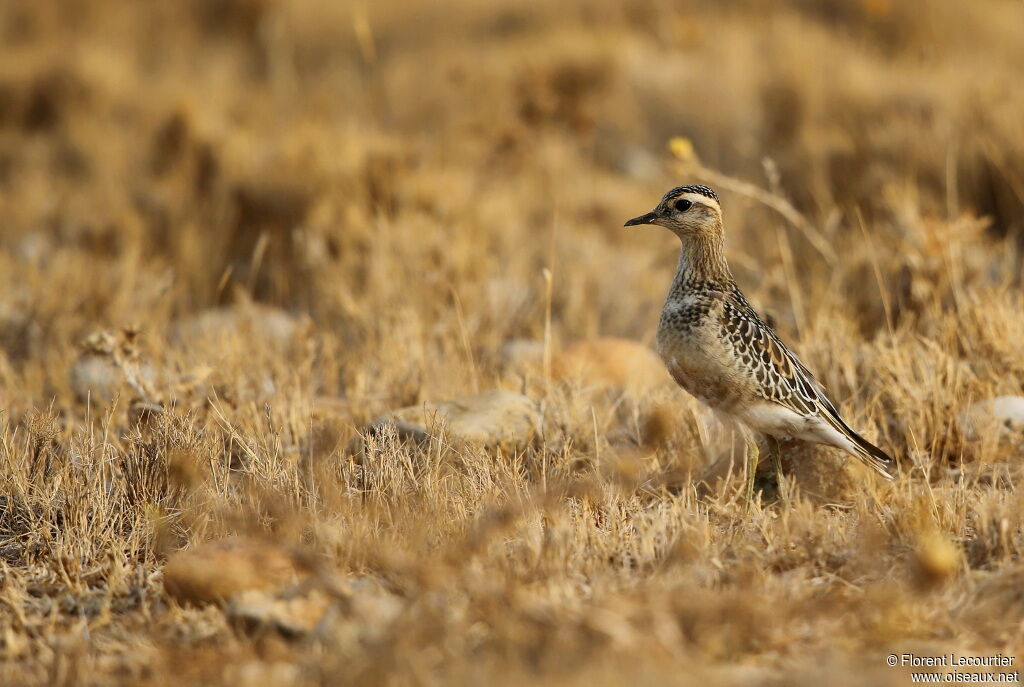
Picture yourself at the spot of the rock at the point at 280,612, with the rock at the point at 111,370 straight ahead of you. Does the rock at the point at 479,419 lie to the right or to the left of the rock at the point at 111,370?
right

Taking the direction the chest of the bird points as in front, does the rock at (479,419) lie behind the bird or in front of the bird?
in front

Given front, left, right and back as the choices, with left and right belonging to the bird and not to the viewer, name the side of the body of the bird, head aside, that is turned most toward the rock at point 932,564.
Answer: left

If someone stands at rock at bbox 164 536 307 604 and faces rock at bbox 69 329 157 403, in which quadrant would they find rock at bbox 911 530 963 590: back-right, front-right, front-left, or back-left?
back-right

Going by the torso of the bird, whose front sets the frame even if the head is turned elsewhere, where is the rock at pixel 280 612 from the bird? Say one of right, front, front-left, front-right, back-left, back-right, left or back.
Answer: front-left

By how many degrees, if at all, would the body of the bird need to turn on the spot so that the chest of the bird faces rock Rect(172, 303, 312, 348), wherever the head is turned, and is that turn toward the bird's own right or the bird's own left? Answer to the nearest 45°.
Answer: approximately 45° to the bird's own right

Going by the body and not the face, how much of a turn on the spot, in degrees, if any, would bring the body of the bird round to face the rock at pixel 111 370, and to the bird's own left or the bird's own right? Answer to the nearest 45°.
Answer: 0° — it already faces it

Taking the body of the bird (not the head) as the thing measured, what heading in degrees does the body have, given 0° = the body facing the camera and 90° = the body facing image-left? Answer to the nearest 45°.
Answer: approximately 90°

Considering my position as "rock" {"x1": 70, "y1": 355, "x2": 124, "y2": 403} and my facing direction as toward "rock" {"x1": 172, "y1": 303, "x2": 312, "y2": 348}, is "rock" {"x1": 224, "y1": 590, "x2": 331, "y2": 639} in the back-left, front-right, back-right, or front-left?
back-right
